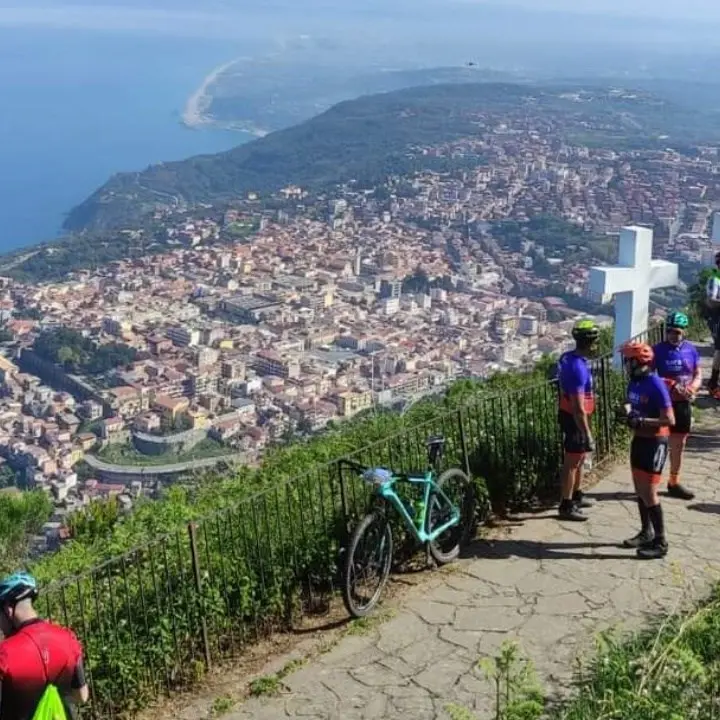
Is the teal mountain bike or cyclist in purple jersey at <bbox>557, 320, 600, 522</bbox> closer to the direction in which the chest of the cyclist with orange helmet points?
the teal mountain bike

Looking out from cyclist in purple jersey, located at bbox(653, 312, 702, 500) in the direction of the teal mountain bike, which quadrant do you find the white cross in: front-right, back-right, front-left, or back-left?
back-right

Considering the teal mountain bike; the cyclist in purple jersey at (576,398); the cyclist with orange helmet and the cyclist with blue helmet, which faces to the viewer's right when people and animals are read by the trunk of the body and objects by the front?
the cyclist in purple jersey

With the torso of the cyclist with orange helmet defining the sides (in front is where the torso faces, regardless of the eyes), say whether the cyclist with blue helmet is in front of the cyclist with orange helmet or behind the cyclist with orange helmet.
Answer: in front

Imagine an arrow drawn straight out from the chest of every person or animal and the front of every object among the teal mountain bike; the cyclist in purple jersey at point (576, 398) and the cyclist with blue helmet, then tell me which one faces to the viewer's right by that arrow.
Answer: the cyclist in purple jersey

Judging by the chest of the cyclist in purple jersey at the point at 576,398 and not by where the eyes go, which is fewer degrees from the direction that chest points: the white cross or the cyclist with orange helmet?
the cyclist with orange helmet

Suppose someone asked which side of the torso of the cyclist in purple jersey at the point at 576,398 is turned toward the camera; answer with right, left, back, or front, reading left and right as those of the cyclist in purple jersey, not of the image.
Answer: right

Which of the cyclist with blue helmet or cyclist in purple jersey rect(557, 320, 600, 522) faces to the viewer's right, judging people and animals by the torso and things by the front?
the cyclist in purple jersey

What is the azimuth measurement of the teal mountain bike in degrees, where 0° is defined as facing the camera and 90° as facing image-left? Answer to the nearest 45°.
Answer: approximately 45°

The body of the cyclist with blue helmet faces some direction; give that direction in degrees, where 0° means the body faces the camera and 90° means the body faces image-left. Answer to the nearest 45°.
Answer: approximately 135°

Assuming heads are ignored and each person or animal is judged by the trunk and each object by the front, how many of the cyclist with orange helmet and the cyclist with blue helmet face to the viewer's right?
0
